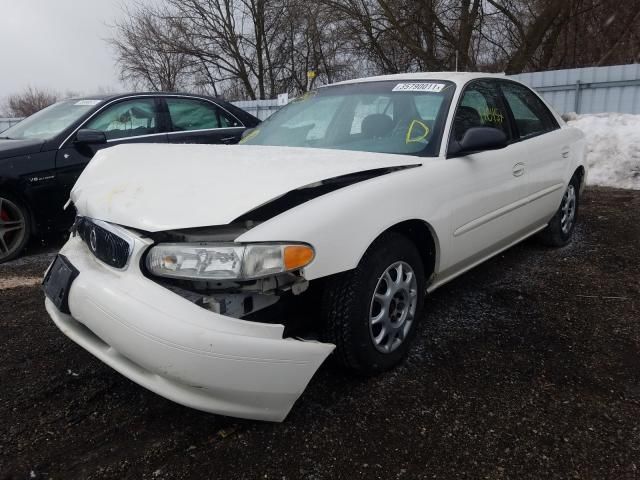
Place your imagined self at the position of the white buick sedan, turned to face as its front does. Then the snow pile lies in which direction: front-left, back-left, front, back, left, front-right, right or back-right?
back

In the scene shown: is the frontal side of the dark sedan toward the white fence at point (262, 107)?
no

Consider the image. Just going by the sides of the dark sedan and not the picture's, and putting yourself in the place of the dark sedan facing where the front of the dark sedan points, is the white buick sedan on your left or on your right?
on your left

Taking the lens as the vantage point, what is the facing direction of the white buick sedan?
facing the viewer and to the left of the viewer

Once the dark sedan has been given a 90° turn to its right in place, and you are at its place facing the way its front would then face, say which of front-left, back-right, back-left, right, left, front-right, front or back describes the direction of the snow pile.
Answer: back-right

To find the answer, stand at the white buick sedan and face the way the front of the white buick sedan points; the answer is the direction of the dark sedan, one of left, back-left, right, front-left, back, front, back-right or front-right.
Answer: right

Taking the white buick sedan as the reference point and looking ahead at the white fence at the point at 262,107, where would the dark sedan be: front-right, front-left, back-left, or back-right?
front-left

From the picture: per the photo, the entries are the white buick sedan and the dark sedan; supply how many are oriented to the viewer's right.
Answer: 0

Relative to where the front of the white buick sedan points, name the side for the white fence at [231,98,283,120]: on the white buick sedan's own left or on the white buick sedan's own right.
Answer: on the white buick sedan's own right

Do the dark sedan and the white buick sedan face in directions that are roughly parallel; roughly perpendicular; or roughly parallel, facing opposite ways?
roughly parallel

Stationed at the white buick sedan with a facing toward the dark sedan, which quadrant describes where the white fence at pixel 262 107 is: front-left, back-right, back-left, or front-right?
front-right
